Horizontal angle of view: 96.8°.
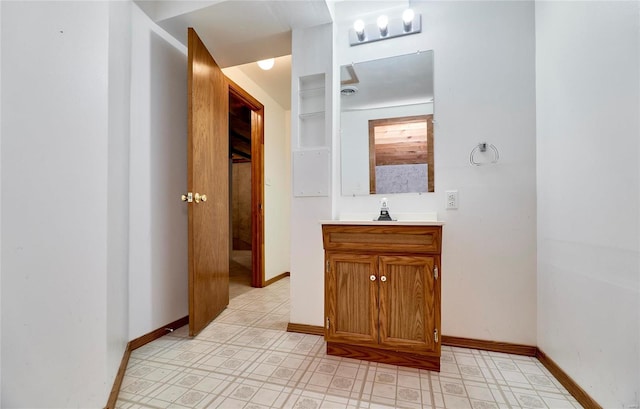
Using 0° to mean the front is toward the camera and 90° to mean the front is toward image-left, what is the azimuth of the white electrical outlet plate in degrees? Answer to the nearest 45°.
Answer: approximately 0°

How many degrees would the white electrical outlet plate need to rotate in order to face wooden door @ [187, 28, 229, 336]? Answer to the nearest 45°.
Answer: approximately 90° to its right

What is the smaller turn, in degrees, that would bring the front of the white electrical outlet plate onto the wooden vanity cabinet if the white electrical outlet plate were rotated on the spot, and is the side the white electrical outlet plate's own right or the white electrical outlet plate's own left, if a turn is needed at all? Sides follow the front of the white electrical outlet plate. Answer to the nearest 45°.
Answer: approximately 45° to the white electrical outlet plate's own right

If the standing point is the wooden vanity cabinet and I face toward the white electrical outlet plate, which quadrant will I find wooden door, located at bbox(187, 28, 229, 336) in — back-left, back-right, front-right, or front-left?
back-left
